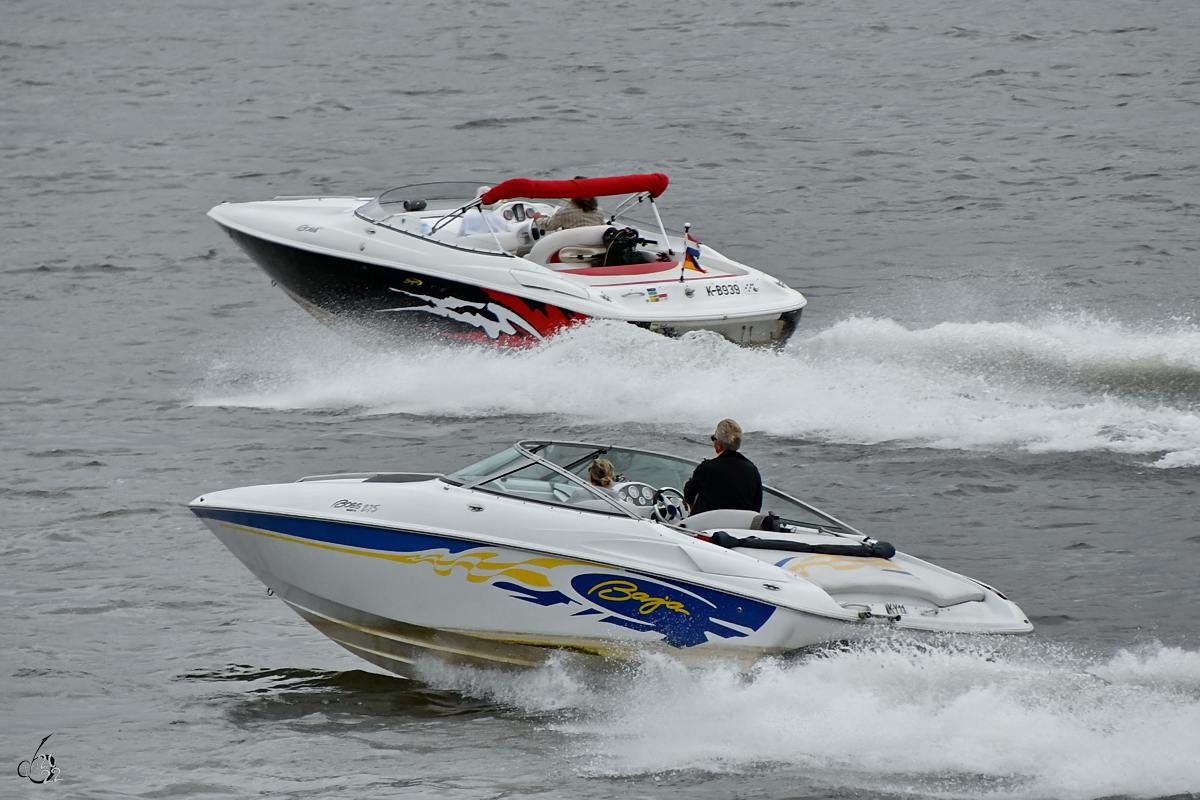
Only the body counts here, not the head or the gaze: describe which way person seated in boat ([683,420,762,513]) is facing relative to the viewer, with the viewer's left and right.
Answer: facing away from the viewer and to the left of the viewer

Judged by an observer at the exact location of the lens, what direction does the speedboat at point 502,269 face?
facing away from the viewer and to the left of the viewer

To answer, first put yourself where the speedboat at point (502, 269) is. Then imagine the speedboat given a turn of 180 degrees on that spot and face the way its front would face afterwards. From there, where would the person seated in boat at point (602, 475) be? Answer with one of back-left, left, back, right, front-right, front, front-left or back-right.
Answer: front-right

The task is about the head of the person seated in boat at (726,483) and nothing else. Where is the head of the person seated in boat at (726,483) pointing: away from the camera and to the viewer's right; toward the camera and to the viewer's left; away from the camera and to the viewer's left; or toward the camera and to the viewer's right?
away from the camera and to the viewer's left

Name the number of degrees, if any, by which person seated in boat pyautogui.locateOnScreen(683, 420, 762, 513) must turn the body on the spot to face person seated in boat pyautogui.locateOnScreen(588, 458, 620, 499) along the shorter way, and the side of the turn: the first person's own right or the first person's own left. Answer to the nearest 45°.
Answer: approximately 45° to the first person's own left

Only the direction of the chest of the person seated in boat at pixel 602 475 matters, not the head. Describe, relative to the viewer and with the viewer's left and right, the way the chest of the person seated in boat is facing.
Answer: facing away from the viewer and to the left of the viewer

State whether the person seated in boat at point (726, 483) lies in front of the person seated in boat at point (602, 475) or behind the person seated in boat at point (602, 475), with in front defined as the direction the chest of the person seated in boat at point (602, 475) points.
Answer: behind

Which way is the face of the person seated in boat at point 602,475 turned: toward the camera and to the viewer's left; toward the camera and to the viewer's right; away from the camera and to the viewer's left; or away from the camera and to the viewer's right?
away from the camera and to the viewer's left

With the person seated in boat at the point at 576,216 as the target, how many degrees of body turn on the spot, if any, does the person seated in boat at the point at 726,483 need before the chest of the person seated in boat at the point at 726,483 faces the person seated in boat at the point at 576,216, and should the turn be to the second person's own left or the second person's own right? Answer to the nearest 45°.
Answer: approximately 45° to the second person's own right
